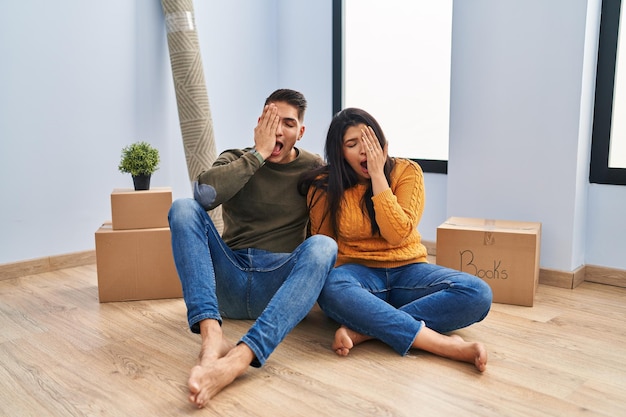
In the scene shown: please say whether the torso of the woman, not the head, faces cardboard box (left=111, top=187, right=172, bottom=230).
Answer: no

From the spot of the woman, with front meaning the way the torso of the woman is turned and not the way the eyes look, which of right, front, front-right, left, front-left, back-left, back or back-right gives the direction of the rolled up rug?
back-right

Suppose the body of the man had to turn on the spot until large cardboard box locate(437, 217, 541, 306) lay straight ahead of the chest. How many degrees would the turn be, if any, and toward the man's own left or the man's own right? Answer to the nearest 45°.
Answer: approximately 90° to the man's own left

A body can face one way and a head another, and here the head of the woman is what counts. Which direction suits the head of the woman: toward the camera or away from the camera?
toward the camera

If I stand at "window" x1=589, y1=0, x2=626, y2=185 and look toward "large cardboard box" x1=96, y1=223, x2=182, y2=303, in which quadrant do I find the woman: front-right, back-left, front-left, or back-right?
front-left

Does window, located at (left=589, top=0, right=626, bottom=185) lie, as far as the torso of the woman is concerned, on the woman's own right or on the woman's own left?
on the woman's own left

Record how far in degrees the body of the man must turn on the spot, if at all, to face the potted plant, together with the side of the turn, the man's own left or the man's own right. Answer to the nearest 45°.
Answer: approximately 135° to the man's own right

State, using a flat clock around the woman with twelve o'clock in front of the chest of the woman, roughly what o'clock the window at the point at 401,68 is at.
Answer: The window is roughly at 6 o'clock from the woman.

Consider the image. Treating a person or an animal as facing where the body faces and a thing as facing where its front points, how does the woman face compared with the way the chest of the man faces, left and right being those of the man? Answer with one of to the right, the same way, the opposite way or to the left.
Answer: the same way

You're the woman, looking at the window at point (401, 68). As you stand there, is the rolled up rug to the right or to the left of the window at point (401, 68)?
left

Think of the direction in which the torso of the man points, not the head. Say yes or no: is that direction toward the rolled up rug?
no

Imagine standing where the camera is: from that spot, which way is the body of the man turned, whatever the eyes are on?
toward the camera

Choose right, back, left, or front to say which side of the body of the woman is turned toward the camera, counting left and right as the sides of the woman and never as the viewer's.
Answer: front

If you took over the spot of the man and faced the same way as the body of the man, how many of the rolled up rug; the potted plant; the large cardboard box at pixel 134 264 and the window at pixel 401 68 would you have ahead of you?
0

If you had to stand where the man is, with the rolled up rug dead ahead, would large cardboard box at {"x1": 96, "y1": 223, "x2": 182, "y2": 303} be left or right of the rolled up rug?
left

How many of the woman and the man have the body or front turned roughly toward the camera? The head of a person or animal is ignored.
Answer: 2

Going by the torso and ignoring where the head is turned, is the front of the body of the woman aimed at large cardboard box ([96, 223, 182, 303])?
no

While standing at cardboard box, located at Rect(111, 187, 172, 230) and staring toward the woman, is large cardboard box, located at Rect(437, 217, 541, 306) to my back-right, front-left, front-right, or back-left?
front-left

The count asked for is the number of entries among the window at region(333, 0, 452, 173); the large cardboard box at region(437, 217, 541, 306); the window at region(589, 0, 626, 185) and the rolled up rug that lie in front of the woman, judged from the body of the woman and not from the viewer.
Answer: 0

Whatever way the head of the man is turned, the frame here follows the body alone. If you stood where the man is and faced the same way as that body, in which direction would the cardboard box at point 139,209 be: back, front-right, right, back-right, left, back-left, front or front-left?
back-right
